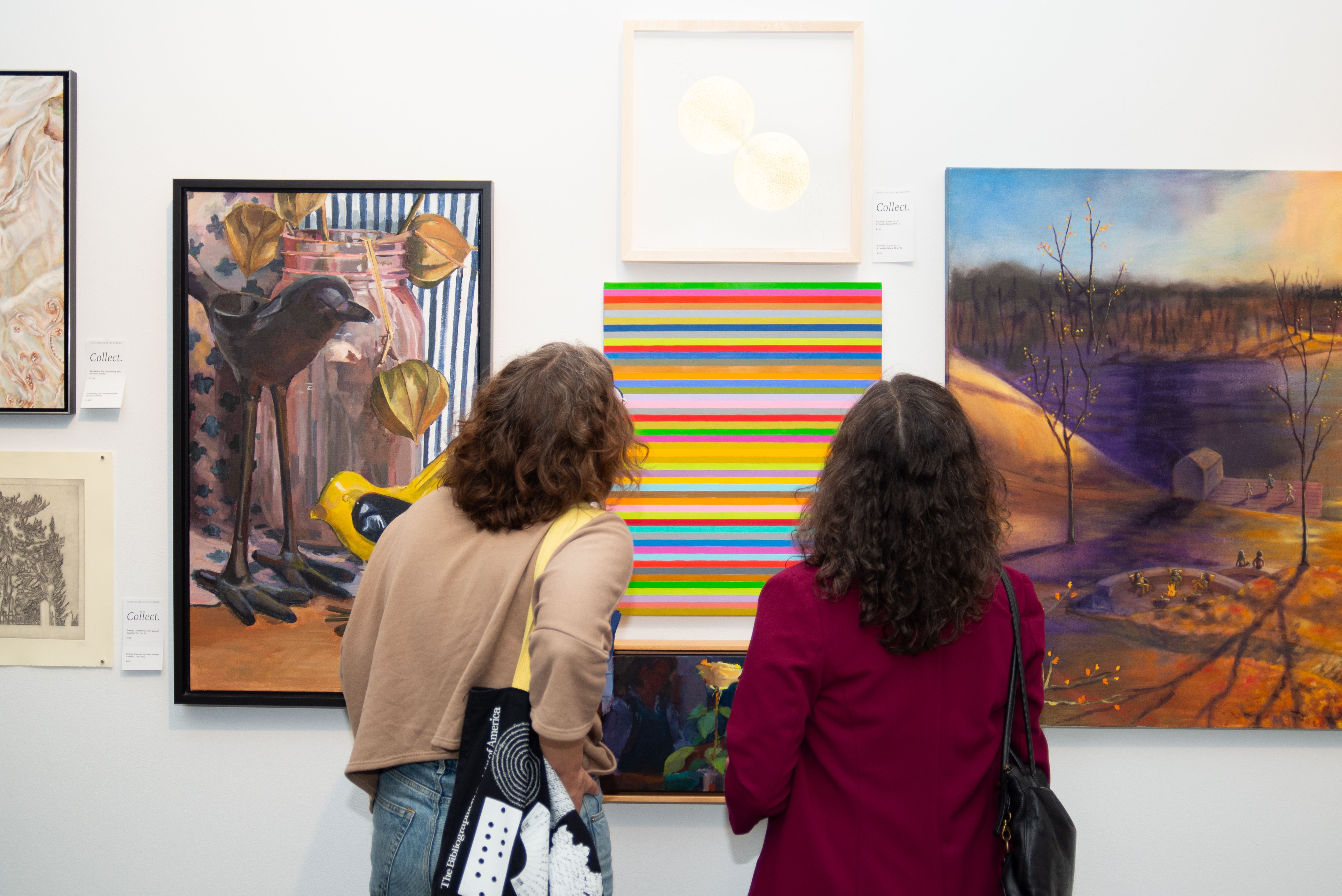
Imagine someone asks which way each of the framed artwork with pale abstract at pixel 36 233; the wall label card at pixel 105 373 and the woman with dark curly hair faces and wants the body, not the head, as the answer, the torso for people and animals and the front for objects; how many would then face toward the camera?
2

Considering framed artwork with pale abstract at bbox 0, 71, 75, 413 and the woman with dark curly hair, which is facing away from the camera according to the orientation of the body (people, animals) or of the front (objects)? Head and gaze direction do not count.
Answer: the woman with dark curly hair

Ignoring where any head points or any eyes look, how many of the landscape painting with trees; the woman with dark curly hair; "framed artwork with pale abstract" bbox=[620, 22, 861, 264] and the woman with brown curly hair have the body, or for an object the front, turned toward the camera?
2

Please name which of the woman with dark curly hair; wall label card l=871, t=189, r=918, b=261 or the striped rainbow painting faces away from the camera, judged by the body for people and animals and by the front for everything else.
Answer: the woman with dark curly hair

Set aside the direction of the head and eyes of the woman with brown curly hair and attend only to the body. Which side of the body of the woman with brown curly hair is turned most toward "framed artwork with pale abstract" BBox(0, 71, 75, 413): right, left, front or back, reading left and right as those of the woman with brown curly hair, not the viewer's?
left

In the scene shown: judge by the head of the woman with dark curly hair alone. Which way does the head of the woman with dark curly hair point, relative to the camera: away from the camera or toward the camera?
away from the camera

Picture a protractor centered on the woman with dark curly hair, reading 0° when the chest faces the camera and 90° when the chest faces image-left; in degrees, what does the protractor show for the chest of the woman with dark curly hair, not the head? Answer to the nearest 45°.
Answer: approximately 180°

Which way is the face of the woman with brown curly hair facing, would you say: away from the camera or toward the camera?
away from the camera
